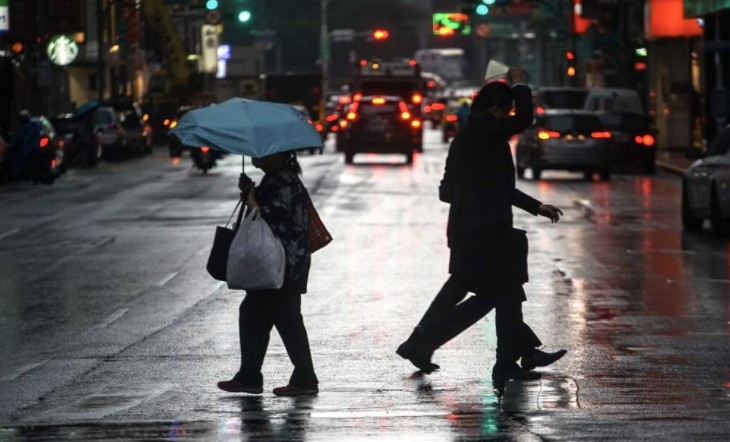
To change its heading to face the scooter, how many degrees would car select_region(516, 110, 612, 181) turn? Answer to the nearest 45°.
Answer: approximately 90° to its left

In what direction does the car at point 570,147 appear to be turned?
away from the camera

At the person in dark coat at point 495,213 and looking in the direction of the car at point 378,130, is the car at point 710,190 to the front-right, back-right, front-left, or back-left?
front-right

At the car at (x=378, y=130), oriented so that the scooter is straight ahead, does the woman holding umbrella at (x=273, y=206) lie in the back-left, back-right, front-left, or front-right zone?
front-left

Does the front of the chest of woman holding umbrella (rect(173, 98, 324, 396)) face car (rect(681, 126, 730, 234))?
no

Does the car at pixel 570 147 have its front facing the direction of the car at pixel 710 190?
no

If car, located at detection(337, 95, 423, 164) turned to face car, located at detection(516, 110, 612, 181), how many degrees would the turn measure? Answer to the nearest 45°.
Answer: approximately 135° to its right

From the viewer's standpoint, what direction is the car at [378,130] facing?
away from the camera

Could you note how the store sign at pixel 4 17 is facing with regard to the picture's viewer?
facing the viewer

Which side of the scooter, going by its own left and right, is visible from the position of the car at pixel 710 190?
back

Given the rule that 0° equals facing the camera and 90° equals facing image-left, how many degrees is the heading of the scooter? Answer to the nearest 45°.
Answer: approximately 180°

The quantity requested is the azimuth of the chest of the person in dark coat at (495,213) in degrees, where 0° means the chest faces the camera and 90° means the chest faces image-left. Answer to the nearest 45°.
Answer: approximately 270°

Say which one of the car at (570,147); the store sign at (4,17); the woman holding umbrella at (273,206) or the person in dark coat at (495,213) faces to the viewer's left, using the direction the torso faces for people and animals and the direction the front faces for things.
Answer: the woman holding umbrella

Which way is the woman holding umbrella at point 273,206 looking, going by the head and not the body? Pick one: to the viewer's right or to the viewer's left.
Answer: to the viewer's left
